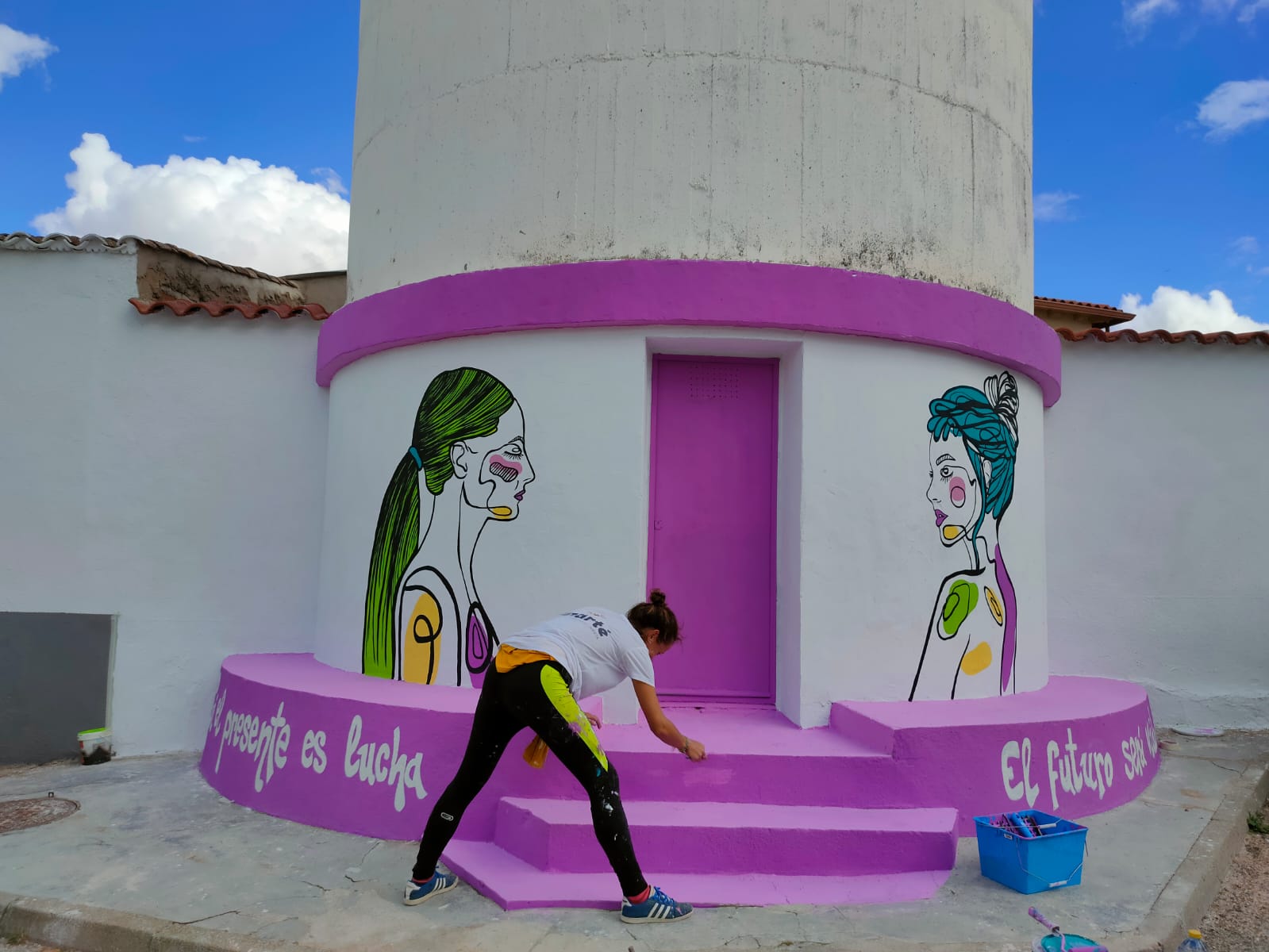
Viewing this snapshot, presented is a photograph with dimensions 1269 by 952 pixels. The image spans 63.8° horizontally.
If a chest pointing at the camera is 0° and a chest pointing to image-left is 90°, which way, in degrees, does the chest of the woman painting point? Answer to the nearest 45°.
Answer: approximately 225°

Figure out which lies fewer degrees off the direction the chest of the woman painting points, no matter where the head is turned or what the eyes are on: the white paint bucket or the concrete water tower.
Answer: the concrete water tower

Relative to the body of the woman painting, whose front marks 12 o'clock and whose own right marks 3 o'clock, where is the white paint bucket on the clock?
The white paint bucket is roughly at 9 o'clock from the woman painting.

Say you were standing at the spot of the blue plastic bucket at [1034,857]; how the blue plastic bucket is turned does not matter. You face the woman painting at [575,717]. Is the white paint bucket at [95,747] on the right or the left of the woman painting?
right

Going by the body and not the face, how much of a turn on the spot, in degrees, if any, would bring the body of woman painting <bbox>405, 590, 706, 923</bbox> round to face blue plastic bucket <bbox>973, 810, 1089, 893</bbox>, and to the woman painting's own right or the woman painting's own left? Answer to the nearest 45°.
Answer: approximately 45° to the woman painting's own right

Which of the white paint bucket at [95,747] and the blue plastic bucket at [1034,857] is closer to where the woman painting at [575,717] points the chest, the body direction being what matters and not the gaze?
the blue plastic bucket
